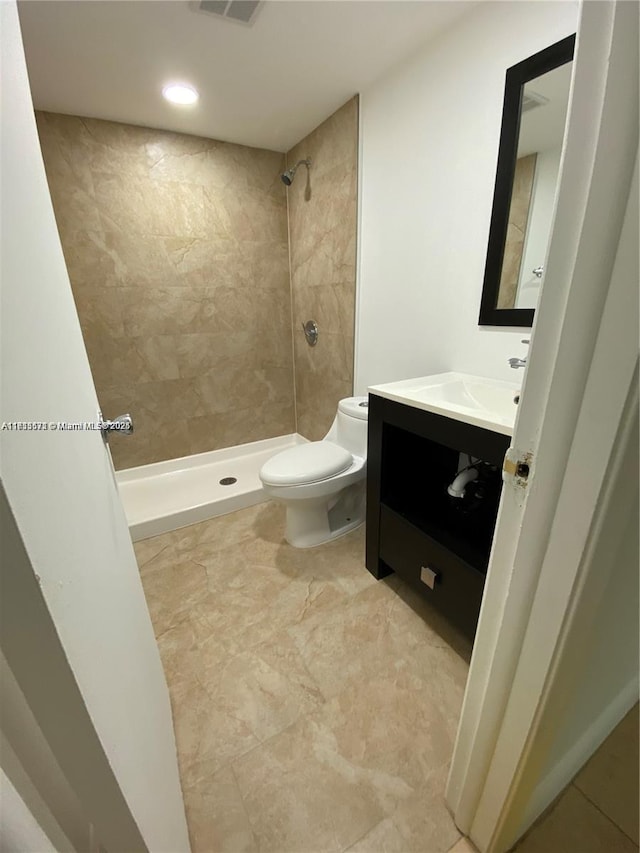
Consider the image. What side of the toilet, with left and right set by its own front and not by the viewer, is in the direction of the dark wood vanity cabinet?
left

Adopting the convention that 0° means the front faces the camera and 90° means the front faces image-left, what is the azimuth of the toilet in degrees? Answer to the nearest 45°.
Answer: approximately 45°

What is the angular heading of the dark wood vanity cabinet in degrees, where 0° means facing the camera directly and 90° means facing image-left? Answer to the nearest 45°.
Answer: approximately 45°

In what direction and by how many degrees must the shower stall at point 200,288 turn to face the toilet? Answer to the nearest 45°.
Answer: approximately 45° to its left

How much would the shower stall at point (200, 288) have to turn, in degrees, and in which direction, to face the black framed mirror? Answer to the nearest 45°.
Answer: approximately 45° to its left

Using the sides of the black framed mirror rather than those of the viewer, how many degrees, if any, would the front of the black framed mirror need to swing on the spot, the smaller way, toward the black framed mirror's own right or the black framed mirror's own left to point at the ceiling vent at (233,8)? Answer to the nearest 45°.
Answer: approximately 45° to the black framed mirror's own right

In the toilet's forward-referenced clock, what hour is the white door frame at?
The white door frame is roughly at 10 o'clock from the toilet.

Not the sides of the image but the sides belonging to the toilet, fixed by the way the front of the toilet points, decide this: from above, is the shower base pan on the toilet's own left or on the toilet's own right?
on the toilet's own right

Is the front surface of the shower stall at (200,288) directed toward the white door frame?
yes

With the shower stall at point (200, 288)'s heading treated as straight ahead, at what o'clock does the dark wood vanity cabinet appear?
The dark wood vanity cabinet is roughly at 11 o'clock from the shower stall.
